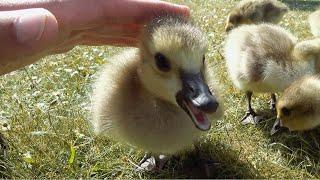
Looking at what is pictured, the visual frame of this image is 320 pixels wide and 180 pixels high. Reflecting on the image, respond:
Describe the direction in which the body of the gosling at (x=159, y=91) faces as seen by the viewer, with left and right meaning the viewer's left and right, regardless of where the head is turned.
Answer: facing the viewer and to the right of the viewer

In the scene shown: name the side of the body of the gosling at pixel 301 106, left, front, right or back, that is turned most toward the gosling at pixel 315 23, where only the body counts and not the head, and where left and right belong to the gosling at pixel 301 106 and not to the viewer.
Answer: right

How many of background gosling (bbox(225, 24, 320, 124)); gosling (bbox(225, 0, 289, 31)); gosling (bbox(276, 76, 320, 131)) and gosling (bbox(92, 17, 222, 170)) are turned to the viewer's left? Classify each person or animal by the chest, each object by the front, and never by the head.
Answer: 2

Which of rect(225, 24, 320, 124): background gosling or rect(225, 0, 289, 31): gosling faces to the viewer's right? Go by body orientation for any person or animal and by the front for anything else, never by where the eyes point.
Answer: the background gosling

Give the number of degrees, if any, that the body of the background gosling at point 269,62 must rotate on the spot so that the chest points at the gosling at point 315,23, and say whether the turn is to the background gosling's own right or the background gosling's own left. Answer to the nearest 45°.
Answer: approximately 90° to the background gosling's own left

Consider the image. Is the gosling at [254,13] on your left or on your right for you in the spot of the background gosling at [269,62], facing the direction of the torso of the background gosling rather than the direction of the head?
on your left

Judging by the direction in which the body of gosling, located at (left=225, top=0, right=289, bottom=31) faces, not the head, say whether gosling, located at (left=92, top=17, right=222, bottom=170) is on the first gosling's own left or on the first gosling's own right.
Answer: on the first gosling's own left

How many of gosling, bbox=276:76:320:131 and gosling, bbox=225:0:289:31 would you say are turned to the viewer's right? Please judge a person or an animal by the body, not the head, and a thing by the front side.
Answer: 0

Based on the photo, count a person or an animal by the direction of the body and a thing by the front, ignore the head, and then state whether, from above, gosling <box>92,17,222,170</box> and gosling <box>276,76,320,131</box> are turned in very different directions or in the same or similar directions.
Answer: very different directions

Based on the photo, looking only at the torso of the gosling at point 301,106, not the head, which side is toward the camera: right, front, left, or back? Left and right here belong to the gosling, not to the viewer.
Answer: left

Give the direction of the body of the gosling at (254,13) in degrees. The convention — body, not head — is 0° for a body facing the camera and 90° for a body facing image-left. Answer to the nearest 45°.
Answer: approximately 90°

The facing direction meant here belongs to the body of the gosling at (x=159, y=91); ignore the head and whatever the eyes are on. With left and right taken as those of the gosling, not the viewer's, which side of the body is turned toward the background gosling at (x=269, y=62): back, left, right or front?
left

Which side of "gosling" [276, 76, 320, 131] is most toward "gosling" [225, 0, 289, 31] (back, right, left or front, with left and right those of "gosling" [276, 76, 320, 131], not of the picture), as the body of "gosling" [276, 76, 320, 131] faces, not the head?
right

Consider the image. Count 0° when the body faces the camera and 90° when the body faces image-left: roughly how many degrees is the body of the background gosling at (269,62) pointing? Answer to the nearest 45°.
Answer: approximately 270°
